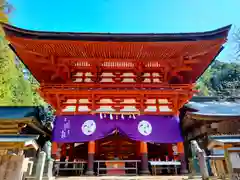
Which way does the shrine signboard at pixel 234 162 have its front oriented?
toward the camera
